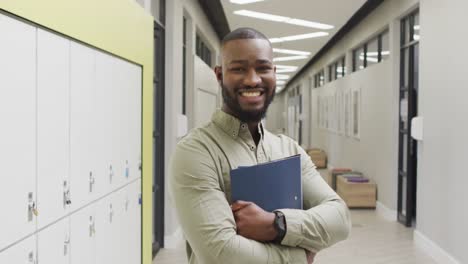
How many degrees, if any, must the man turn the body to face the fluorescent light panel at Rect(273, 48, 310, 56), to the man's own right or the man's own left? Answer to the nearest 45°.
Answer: approximately 135° to the man's own left

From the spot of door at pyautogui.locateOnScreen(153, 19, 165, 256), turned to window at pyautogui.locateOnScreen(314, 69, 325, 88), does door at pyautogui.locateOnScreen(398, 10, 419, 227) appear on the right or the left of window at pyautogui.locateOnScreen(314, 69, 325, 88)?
right

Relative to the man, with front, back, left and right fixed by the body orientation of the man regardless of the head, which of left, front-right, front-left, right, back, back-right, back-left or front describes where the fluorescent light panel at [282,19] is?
back-left

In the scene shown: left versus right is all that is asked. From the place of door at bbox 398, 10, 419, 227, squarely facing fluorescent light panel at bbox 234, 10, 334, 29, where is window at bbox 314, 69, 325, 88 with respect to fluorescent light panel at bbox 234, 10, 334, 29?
right

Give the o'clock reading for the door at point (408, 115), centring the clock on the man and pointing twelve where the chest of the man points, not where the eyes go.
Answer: The door is roughly at 8 o'clock from the man.

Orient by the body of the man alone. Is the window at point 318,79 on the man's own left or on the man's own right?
on the man's own left

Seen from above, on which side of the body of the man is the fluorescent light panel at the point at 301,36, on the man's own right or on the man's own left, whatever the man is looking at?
on the man's own left

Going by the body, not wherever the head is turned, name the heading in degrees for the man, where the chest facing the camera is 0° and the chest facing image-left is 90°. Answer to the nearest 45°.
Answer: approximately 315°
